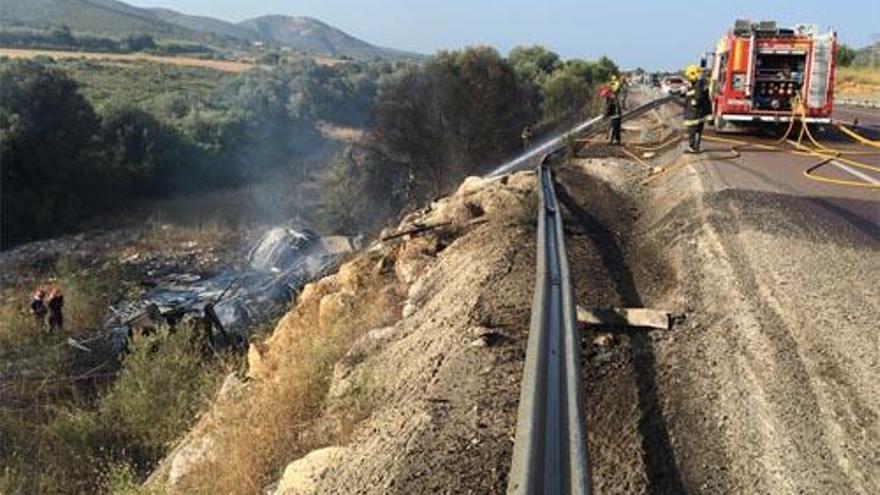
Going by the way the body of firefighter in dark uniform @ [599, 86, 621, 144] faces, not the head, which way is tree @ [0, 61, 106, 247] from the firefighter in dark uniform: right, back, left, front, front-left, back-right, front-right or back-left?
front-right

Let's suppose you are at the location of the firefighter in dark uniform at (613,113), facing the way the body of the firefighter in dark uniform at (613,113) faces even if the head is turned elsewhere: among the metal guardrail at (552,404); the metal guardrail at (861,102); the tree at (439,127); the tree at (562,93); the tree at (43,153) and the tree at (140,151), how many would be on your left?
1

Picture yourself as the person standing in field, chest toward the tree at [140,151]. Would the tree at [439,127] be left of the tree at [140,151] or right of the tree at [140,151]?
right

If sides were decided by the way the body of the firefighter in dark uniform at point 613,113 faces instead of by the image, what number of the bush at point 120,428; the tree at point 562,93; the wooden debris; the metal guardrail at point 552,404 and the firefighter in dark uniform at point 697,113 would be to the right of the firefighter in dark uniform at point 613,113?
1

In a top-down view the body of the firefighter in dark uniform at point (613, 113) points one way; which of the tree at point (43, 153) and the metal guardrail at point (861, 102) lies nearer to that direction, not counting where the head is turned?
the tree

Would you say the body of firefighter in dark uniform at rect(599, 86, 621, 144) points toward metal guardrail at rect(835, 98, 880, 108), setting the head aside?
no

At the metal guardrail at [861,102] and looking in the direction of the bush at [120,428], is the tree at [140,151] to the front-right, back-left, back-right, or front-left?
front-right

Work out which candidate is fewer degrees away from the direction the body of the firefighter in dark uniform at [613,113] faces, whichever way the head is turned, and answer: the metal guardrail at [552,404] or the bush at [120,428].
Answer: the bush

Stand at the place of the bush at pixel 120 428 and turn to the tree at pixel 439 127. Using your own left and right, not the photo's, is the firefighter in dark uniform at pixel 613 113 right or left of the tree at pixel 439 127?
right

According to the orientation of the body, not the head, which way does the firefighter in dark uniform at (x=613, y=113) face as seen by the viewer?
to the viewer's left

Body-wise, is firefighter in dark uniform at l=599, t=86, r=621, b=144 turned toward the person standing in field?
yes

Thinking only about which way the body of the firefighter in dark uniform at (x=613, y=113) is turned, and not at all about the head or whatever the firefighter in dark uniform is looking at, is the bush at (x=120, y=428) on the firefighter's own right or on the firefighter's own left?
on the firefighter's own left

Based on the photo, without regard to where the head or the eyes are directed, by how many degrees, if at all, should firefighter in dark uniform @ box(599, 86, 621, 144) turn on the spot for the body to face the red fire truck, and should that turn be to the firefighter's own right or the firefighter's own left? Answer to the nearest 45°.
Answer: approximately 135° to the firefighter's own right

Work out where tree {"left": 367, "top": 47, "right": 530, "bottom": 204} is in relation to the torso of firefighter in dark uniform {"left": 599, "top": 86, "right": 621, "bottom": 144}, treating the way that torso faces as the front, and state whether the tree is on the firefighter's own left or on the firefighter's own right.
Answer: on the firefighter's own right

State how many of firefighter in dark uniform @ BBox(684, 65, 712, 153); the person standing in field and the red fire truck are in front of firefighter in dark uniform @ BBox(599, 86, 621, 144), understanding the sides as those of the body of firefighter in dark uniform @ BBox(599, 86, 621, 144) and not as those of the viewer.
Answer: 1

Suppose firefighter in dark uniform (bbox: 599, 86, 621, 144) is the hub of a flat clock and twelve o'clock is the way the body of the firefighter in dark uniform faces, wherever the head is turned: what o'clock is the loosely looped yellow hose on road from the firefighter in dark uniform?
The loosely looped yellow hose on road is roughly at 6 o'clock from the firefighter in dark uniform.
